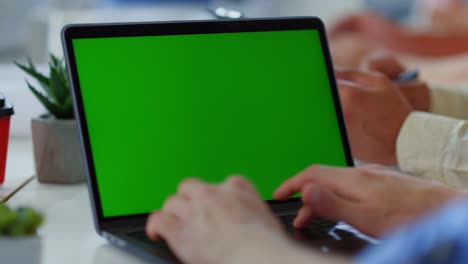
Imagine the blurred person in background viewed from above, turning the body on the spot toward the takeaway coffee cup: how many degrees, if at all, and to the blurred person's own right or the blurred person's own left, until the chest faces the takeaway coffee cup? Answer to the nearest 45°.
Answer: approximately 45° to the blurred person's own left

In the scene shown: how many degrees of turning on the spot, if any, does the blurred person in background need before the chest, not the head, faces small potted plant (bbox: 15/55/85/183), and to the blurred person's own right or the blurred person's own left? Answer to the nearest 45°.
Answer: approximately 45° to the blurred person's own left

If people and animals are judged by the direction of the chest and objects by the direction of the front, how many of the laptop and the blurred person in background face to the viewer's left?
1

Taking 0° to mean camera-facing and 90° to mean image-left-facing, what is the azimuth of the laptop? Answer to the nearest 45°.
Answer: approximately 315°

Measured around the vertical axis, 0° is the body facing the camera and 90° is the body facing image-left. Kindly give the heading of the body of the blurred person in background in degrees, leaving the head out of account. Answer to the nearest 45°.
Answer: approximately 90°

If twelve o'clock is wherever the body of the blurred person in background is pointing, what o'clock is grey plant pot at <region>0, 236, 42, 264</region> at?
The grey plant pot is roughly at 10 o'clock from the blurred person in background.

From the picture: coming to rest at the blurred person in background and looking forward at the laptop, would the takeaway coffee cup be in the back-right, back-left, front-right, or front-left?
front-right

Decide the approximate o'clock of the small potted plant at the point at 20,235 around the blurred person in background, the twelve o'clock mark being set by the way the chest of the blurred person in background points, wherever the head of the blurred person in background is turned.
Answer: The small potted plant is roughly at 10 o'clock from the blurred person in background.
